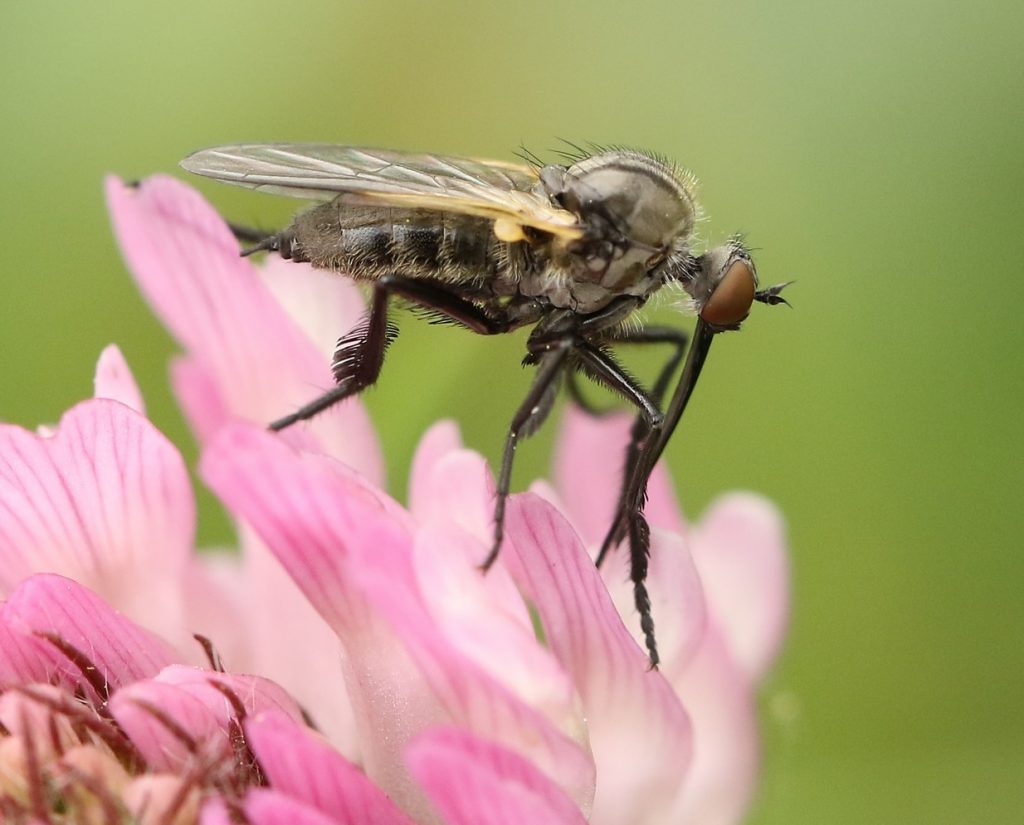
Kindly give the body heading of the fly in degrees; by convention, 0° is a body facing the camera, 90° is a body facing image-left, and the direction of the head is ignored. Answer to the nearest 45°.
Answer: approximately 270°
